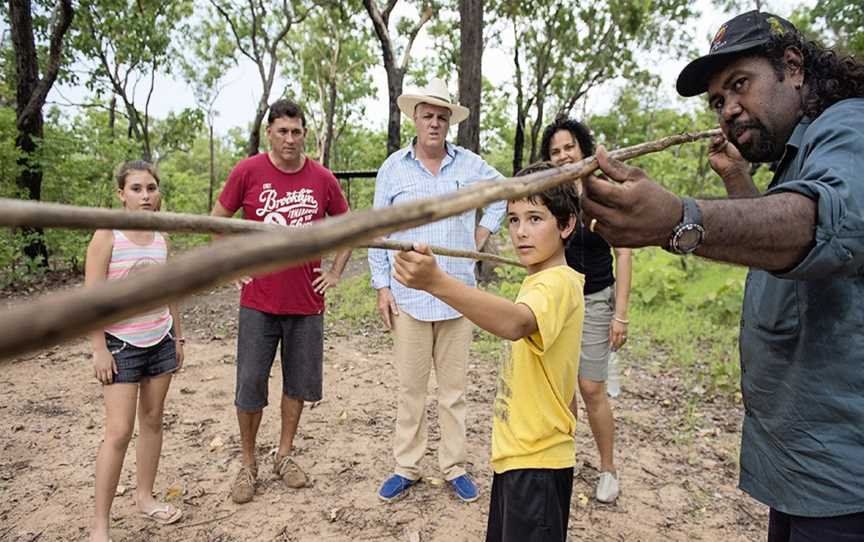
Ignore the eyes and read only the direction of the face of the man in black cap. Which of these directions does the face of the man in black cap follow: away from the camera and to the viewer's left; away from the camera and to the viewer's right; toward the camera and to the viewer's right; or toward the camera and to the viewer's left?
toward the camera and to the viewer's left

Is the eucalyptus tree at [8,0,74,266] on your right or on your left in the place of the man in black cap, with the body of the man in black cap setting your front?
on your right

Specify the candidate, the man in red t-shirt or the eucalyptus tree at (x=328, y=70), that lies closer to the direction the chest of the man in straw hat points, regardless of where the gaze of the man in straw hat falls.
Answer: the man in red t-shirt

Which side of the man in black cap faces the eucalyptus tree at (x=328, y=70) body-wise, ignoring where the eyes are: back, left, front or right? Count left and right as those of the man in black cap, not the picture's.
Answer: right

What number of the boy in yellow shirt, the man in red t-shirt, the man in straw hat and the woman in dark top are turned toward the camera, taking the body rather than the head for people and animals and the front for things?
3

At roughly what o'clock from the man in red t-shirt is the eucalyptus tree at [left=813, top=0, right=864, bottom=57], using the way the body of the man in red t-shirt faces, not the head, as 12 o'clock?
The eucalyptus tree is roughly at 8 o'clock from the man in red t-shirt.

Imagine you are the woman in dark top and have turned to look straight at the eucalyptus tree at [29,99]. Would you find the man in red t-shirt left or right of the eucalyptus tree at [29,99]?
left

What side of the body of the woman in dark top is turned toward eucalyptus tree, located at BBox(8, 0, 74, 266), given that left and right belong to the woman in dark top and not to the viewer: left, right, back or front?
right

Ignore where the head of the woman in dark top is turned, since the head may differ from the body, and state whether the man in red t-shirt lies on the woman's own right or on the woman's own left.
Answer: on the woman's own right

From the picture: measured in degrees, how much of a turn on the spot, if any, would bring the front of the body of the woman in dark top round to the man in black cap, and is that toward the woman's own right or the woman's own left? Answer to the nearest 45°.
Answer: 0° — they already face them

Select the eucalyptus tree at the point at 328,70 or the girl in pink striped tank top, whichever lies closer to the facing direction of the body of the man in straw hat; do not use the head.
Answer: the girl in pink striped tank top

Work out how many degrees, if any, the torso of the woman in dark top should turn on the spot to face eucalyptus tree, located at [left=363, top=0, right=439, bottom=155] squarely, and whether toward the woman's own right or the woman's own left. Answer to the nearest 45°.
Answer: approximately 135° to the woman's own right

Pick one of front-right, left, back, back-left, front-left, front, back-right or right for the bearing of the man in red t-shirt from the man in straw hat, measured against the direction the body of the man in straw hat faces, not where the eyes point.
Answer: right
